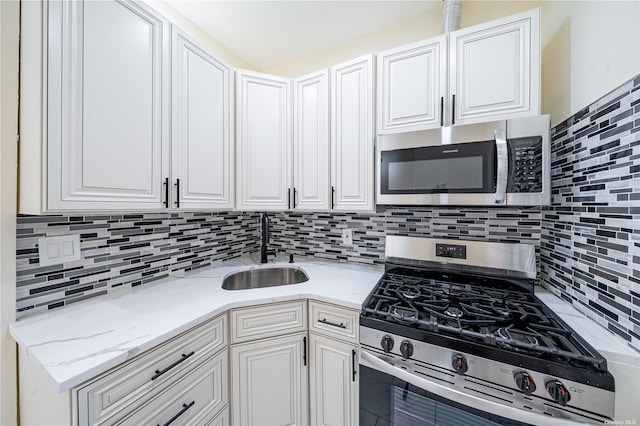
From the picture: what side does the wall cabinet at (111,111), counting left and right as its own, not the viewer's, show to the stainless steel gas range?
front

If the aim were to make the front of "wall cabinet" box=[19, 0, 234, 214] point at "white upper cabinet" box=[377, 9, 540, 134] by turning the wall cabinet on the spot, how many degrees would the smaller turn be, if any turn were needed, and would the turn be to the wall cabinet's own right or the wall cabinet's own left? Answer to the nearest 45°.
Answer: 0° — it already faces it

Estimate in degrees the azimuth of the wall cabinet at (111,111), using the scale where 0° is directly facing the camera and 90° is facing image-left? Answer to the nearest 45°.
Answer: approximately 315°

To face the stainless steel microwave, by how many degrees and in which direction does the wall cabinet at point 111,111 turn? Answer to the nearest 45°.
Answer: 0° — it already faces it
